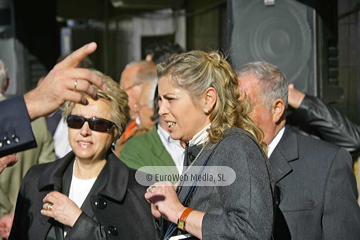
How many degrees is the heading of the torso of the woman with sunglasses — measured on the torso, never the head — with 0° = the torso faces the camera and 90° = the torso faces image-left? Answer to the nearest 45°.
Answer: approximately 0°

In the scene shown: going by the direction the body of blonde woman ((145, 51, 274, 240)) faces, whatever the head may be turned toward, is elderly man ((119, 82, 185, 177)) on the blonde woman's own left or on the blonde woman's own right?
on the blonde woman's own right

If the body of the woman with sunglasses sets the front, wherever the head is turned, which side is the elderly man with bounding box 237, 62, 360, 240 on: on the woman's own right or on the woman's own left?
on the woman's own left

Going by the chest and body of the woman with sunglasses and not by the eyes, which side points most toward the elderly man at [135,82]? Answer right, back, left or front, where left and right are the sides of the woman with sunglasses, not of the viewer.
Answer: back

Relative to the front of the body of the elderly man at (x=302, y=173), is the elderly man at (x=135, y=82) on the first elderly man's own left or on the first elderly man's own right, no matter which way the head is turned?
on the first elderly man's own right

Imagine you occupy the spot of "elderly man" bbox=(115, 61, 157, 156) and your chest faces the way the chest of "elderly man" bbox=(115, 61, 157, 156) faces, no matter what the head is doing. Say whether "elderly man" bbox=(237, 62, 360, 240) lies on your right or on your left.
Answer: on your left

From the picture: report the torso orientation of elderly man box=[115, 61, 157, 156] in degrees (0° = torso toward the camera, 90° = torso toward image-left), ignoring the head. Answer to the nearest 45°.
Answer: approximately 90°
